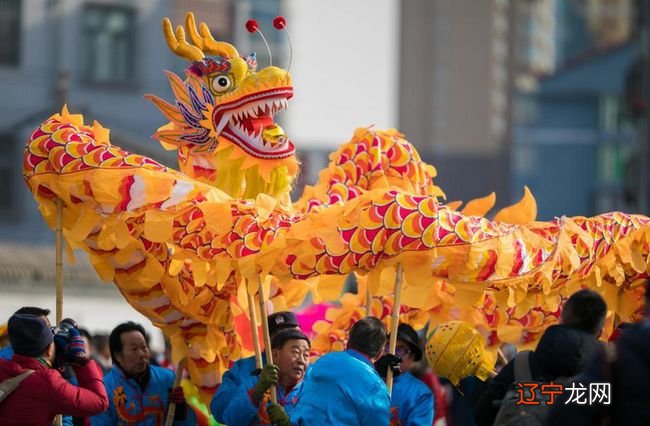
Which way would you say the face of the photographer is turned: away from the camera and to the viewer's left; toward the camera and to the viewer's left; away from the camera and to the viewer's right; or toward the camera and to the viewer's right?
away from the camera and to the viewer's right

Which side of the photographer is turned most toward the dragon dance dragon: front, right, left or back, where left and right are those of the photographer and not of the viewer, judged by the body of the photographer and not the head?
front

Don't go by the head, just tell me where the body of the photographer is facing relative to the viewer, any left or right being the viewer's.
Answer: facing away from the viewer and to the right of the viewer
